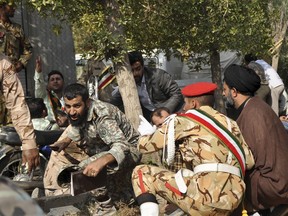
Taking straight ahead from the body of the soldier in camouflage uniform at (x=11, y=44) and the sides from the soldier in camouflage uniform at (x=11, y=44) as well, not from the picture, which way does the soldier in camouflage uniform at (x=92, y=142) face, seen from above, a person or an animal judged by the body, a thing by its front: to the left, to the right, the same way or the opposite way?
to the right

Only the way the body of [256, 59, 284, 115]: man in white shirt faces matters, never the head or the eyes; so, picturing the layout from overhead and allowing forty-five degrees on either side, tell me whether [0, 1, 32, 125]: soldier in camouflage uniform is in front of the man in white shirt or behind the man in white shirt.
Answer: in front

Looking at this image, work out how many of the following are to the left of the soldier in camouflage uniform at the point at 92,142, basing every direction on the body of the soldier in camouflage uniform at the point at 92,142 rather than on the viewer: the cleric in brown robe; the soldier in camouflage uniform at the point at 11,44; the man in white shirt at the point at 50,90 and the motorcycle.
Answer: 1

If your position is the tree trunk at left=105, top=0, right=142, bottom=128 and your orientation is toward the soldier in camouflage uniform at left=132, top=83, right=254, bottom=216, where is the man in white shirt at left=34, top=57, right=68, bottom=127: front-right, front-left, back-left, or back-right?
back-right

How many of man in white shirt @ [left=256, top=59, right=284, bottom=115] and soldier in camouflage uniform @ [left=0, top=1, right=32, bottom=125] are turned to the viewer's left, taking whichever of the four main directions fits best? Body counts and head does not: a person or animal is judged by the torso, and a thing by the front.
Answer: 1

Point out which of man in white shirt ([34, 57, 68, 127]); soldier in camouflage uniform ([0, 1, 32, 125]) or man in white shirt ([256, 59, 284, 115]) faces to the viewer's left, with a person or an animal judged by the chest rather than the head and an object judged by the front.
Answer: man in white shirt ([256, 59, 284, 115])

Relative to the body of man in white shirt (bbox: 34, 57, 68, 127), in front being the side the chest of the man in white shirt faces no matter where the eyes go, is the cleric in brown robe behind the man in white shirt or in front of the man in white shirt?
in front

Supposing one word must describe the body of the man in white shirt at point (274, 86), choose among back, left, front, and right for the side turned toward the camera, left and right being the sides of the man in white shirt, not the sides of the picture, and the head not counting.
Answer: left

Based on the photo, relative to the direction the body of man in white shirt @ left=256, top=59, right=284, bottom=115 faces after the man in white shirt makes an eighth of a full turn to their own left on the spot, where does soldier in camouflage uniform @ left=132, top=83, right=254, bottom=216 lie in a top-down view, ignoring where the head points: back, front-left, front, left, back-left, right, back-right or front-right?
front-left

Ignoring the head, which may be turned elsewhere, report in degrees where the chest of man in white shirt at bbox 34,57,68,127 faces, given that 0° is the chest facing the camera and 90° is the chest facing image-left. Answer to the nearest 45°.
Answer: approximately 0°
